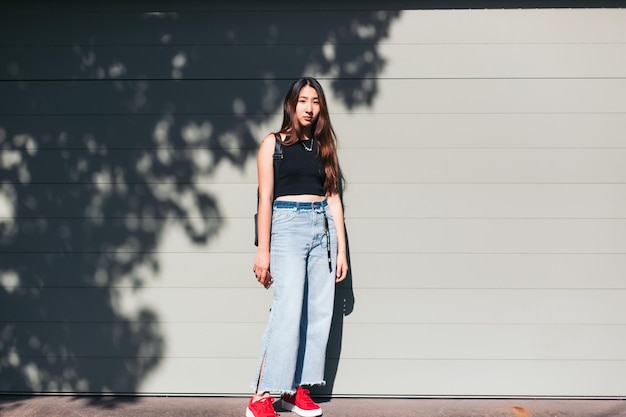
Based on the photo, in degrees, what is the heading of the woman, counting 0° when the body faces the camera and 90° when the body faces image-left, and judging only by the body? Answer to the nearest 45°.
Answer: approximately 315°

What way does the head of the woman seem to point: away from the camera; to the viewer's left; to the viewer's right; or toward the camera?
toward the camera
